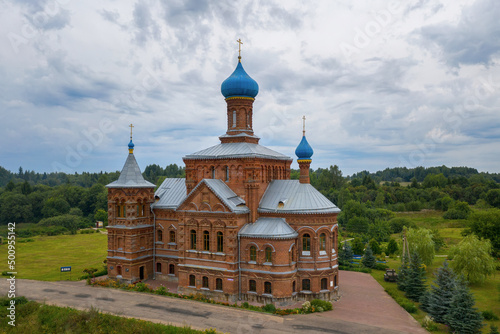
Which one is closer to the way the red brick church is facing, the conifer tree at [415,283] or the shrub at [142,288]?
the shrub

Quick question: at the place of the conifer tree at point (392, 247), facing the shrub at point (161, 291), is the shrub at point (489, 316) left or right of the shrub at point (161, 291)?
left

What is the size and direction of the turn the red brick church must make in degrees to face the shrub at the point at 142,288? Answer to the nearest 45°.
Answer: approximately 45° to its left

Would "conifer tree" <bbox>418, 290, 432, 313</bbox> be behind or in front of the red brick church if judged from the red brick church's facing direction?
behind

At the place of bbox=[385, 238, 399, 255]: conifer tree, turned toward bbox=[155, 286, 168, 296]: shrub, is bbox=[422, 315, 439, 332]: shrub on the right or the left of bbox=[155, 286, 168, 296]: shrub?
left

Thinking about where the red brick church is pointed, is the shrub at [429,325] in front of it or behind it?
behind

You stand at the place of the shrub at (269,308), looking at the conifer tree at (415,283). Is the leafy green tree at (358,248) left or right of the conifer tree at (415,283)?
left

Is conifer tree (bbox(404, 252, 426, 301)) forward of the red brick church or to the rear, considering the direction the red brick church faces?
to the rear
